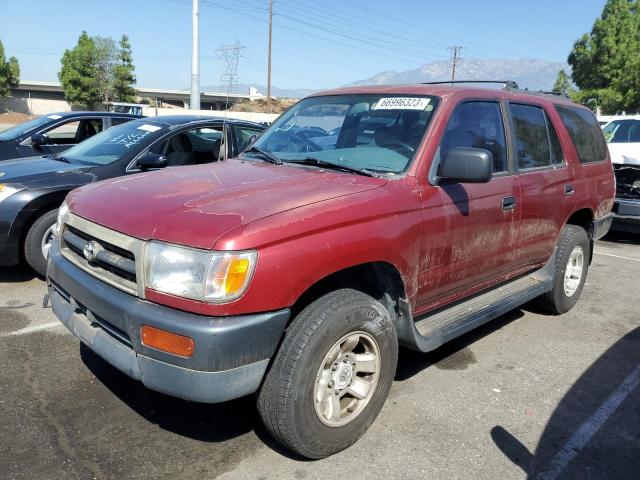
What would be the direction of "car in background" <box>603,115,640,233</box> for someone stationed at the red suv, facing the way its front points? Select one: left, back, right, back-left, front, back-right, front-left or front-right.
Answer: back

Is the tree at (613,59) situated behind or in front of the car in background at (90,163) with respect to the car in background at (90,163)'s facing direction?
behind

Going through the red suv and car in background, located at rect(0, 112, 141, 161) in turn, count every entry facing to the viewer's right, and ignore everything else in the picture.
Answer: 0

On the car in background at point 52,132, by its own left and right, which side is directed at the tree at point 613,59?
back

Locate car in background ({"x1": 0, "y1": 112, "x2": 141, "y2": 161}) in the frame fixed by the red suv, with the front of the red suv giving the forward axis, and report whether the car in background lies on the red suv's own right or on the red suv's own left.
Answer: on the red suv's own right

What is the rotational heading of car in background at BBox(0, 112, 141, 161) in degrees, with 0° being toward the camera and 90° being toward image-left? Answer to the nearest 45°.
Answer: approximately 45°

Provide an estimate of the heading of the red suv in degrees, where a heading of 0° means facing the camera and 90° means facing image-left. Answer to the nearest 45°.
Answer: approximately 45°

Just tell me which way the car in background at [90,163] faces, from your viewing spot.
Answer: facing the viewer and to the left of the viewer

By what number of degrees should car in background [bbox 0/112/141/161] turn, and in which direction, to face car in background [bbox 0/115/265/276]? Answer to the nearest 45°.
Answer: approximately 45° to its left

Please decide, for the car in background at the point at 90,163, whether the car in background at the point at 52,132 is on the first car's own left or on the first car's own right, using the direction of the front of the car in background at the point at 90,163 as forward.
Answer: on the first car's own right

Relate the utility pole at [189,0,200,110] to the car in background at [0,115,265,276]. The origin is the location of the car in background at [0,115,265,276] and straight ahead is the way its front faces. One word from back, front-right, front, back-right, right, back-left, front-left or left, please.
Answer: back-right

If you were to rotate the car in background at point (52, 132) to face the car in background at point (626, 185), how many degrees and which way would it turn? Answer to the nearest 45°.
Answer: approximately 135° to its left

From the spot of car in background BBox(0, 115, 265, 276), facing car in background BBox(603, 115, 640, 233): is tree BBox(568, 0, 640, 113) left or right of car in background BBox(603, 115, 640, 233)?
left
